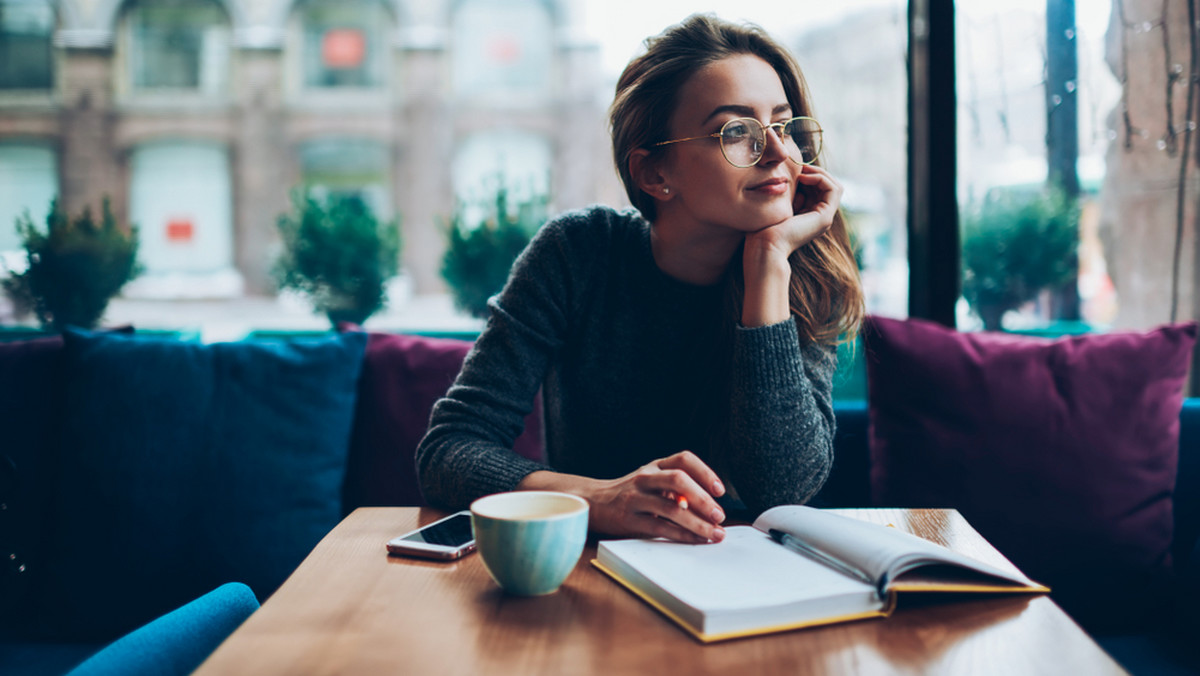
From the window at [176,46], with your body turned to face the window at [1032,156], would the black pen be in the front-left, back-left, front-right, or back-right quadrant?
front-right

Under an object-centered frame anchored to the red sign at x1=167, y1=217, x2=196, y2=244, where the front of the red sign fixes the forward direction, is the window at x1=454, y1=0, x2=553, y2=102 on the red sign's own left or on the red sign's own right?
on the red sign's own left

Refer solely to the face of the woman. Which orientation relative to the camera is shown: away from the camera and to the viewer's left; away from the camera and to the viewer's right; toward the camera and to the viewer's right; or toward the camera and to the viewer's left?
toward the camera and to the viewer's right

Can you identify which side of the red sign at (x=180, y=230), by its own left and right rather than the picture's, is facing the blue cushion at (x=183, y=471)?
front

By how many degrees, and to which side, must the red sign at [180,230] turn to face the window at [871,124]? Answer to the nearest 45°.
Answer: approximately 45° to its left

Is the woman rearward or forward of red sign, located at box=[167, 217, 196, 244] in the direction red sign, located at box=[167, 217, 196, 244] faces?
forward

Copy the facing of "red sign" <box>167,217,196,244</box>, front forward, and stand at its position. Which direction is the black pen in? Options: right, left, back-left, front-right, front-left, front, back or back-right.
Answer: front

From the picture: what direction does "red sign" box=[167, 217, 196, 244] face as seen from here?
toward the camera

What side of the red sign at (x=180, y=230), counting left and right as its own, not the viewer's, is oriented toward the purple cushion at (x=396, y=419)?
front

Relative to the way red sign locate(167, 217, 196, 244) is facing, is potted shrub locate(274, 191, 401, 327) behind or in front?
in front
